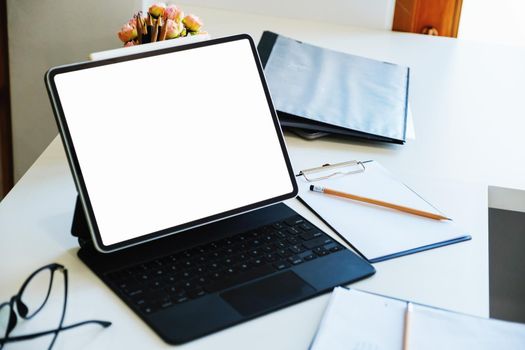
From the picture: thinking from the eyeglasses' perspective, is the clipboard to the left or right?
on its right

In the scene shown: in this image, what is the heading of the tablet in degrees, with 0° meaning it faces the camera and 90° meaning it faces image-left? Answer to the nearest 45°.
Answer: approximately 315°

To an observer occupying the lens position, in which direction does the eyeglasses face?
facing away from the viewer and to the left of the viewer

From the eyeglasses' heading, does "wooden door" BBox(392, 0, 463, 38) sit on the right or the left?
on its right

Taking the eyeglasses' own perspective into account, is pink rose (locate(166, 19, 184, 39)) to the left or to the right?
on its right

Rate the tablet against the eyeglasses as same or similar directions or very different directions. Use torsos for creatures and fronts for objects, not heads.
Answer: very different directions
